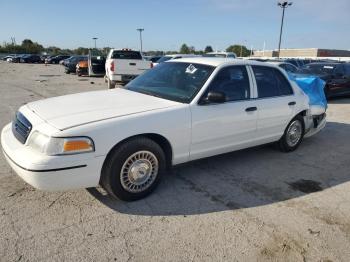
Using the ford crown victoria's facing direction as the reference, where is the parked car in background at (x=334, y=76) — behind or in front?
behind

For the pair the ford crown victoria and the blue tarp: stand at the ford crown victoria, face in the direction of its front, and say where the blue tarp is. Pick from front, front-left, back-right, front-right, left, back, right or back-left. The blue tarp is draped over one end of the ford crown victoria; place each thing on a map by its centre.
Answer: back

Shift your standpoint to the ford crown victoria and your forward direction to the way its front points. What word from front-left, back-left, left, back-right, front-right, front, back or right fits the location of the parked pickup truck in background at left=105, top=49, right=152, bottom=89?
back-right

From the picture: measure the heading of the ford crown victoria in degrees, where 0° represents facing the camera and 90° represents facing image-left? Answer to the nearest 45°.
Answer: approximately 45°

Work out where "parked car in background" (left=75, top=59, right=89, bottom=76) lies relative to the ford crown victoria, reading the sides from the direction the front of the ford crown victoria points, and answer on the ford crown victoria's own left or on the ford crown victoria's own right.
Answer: on the ford crown victoria's own right
